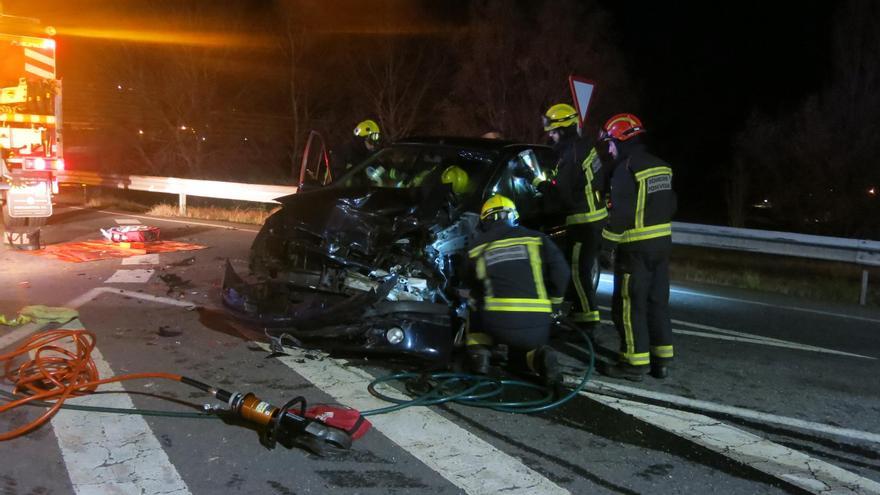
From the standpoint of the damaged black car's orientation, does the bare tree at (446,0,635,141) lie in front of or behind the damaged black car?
behind

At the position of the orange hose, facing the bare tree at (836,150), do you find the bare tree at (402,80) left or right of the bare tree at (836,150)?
left

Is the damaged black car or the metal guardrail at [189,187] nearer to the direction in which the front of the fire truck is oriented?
the metal guardrail

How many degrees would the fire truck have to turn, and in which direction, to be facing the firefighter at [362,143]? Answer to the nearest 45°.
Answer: approximately 135° to its right

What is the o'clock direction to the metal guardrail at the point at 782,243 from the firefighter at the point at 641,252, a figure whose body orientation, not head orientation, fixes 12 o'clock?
The metal guardrail is roughly at 2 o'clock from the firefighter.

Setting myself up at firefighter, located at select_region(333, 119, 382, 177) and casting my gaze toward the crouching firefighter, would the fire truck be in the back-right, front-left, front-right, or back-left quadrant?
back-right

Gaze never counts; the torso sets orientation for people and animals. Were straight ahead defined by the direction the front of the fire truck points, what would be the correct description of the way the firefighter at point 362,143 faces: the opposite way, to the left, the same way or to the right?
the opposite way

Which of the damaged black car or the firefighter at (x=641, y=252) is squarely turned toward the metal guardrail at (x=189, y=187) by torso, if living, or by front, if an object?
the firefighter

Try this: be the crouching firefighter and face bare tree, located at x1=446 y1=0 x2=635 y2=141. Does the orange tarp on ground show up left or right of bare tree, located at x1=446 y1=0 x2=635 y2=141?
left

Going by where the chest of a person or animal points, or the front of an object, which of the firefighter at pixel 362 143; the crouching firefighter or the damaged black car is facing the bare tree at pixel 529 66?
the crouching firefighter

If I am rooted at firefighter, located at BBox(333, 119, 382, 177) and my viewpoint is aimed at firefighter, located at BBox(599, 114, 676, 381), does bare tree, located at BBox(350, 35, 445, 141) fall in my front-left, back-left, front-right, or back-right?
back-left

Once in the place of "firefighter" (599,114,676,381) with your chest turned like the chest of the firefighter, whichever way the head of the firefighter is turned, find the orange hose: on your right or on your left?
on your left

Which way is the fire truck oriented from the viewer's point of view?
away from the camera

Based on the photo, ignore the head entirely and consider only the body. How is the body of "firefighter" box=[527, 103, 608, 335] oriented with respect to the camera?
to the viewer's left

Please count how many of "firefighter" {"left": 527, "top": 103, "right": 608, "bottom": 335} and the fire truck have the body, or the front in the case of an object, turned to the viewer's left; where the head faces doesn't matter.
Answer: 1
